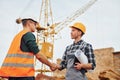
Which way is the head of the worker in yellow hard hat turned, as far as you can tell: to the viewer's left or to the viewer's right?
to the viewer's left

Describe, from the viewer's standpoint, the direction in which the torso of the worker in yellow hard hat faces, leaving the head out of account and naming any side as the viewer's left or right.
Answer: facing the viewer and to the left of the viewer

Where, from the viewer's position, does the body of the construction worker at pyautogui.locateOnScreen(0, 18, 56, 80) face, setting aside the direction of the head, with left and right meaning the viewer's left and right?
facing away from the viewer and to the right of the viewer
